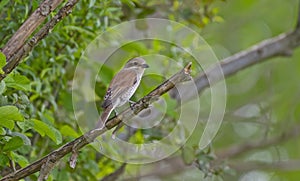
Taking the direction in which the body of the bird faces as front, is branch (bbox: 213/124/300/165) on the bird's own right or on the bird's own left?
on the bird's own left

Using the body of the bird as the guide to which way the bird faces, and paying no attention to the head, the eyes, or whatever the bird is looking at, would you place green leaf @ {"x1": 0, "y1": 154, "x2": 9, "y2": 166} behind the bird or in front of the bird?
behind

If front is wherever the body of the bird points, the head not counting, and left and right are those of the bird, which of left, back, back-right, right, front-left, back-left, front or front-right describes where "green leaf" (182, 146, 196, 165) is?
left

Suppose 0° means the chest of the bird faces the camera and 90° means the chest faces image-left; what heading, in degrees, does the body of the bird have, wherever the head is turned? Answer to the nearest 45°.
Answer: approximately 270°

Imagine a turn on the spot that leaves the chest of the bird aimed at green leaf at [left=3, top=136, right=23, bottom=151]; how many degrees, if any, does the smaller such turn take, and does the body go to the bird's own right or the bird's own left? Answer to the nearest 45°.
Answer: approximately 180°
